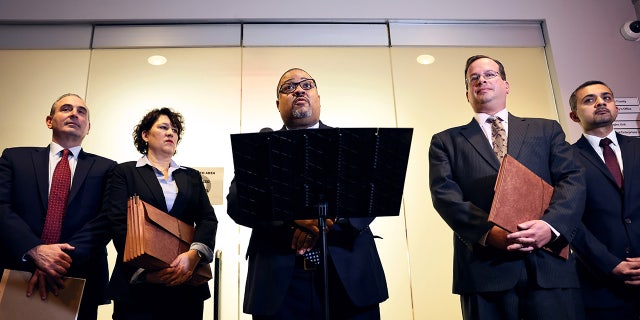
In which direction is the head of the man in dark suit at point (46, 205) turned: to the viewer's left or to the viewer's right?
to the viewer's right

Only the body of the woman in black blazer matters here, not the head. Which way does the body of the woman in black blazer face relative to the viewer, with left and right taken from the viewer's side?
facing the viewer and to the right of the viewer

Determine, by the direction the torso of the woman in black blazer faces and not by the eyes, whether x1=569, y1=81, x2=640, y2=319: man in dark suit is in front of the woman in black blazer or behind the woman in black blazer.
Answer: in front

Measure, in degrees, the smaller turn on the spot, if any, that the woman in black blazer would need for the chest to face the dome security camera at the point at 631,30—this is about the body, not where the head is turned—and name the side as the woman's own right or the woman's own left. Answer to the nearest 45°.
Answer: approximately 45° to the woman's own left

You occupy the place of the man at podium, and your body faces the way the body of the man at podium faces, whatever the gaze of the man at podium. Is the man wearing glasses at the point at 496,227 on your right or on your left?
on your left

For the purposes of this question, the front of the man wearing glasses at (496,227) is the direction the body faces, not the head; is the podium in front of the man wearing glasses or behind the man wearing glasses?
in front

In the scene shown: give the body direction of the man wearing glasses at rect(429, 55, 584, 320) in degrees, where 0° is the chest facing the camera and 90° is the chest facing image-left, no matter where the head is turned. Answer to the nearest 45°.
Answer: approximately 0°

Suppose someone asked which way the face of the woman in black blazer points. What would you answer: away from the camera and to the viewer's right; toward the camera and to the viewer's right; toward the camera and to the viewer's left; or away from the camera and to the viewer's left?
toward the camera and to the viewer's right
